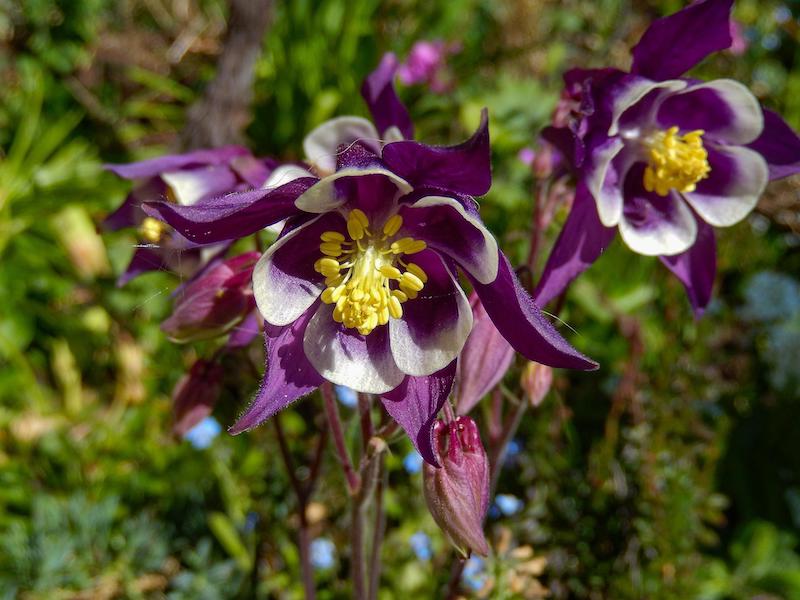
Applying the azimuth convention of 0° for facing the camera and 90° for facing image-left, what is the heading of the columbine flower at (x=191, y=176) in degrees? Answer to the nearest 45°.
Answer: approximately 90°

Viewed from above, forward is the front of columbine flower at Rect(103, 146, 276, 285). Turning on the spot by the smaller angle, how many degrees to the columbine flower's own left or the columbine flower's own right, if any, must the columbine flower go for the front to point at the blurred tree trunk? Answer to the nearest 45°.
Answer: approximately 90° to the columbine flower's own right
